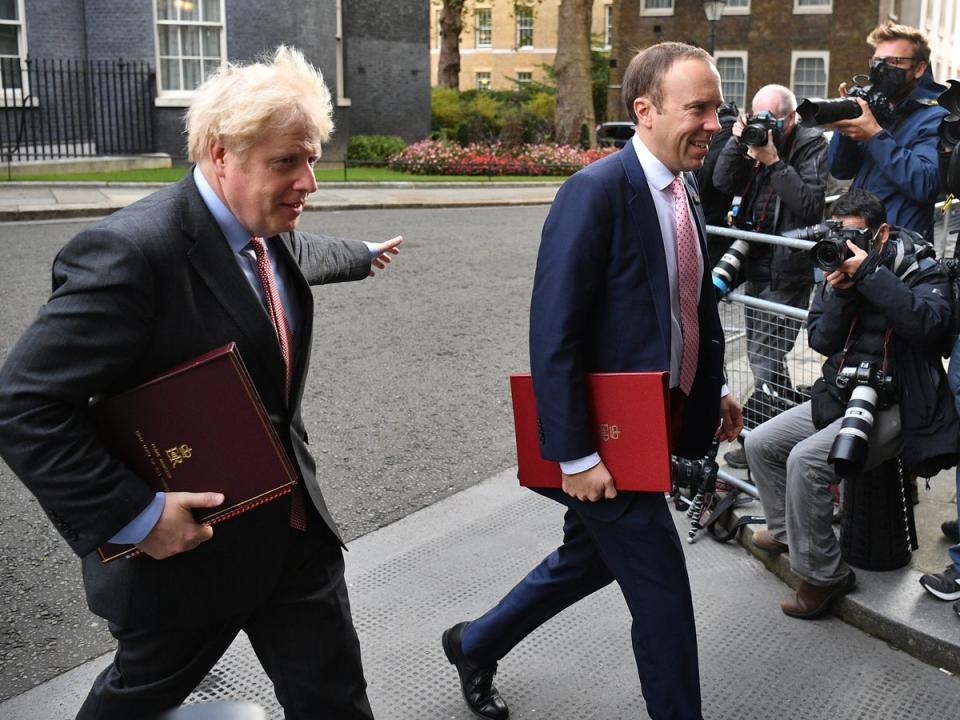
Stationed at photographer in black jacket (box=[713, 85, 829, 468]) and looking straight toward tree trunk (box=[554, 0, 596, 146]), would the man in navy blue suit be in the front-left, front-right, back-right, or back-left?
back-left

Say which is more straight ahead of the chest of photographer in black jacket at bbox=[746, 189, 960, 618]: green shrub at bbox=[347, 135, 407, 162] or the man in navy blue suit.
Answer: the man in navy blue suit

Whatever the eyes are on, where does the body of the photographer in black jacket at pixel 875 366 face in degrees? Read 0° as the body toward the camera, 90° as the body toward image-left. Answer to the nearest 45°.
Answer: approximately 45°

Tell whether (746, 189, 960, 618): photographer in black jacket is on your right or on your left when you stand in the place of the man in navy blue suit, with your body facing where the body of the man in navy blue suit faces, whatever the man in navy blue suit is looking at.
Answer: on your left

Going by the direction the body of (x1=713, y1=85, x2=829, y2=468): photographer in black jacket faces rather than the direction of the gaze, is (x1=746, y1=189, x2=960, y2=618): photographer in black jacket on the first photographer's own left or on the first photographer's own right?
on the first photographer's own left

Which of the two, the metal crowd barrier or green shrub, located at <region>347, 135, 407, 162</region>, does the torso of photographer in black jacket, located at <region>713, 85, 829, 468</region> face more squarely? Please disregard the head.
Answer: the metal crowd barrier
